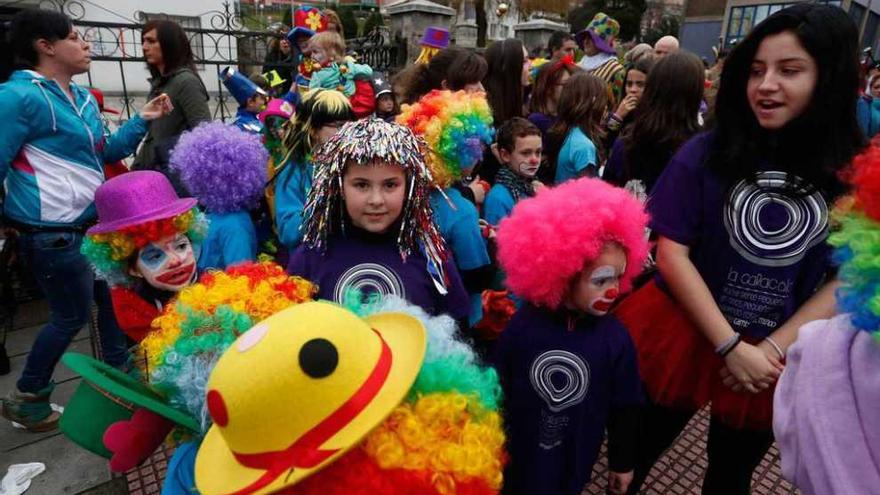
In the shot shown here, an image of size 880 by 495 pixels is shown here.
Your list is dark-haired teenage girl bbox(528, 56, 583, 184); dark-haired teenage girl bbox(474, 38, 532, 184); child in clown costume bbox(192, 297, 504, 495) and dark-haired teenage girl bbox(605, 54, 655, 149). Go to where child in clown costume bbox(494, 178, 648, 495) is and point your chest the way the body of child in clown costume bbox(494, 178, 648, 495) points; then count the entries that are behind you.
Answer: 3

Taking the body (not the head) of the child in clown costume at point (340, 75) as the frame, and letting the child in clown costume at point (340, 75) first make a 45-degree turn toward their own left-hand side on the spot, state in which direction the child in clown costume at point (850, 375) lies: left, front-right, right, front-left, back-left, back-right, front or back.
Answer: front-left

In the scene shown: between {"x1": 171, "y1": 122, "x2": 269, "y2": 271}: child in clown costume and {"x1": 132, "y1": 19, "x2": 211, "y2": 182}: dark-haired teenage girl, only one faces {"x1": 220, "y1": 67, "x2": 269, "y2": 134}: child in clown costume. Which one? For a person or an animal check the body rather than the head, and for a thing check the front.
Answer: {"x1": 171, "y1": 122, "x2": 269, "y2": 271}: child in clown costume

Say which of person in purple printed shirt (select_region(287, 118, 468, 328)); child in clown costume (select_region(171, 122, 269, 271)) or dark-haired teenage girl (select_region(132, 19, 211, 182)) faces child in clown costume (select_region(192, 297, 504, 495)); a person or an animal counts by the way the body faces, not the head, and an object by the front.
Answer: person in purple printed shirt (select_region(287, 118, 468, 328))

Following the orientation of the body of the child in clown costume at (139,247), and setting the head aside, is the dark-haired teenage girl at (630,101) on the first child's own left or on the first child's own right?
on the first child's own left

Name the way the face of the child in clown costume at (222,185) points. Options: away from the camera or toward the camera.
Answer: away from the camera

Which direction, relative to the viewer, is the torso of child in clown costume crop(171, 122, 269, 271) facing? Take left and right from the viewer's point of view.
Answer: facing away from the viewer

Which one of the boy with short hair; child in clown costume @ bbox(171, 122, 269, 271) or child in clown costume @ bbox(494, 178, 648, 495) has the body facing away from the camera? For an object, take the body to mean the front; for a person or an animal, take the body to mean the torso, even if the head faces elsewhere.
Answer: child in clown costume @ bbox(171, 122, 269, 271)

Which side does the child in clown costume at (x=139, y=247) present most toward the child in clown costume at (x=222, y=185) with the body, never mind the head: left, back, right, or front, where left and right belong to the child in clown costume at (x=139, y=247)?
left

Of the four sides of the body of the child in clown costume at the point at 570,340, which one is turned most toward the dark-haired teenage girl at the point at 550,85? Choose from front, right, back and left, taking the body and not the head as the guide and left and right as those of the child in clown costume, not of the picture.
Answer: back

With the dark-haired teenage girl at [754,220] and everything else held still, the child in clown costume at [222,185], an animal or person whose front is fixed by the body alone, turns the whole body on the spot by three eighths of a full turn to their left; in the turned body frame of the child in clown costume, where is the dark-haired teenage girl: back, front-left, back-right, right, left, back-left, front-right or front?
left

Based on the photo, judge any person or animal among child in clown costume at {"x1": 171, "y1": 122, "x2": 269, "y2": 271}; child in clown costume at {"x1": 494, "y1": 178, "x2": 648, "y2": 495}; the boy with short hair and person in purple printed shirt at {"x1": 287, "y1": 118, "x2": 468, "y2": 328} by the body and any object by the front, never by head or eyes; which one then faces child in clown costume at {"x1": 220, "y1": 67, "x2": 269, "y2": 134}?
child in clown costume at {"x1": 171, "y1": 122, "x2": 269, "y2": 271}

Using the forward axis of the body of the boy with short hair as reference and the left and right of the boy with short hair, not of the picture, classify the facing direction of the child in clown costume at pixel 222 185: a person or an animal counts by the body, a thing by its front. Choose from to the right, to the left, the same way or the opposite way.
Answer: the opposite way
